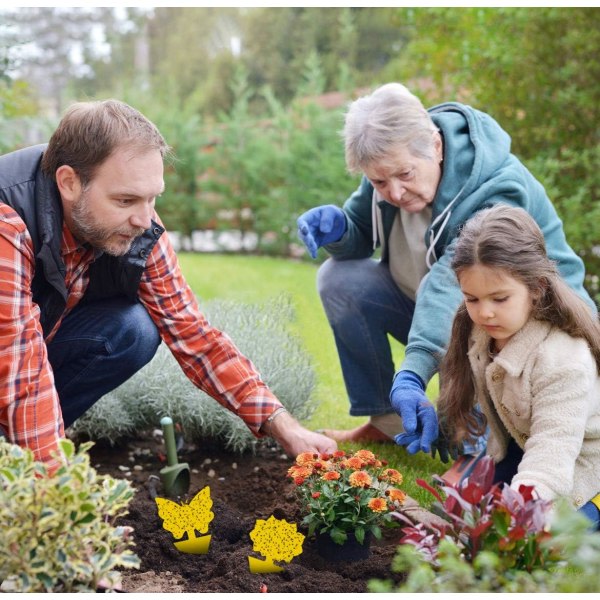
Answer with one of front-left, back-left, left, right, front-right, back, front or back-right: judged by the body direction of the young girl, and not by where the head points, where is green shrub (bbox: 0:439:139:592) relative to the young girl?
front

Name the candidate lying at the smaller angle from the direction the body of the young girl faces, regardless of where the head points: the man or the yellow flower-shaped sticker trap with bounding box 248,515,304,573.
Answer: the yellow flower-shaped sticker trap

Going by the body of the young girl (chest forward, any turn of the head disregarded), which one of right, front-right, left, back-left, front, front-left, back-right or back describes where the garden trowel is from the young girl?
front-right

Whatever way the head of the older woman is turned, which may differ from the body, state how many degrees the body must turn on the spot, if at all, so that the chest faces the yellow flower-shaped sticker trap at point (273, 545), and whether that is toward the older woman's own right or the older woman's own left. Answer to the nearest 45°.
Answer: approximately 45° to the older woman's own left

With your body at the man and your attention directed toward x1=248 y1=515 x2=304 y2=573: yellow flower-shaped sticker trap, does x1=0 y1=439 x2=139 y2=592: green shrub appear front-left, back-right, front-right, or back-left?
front-right

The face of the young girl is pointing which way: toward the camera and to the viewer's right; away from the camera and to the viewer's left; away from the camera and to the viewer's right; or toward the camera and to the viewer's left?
toward the camera and to the viewer's left

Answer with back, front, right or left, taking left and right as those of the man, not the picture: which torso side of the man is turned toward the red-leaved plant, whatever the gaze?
front

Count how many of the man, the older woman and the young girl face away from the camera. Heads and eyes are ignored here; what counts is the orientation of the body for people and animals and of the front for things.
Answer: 0

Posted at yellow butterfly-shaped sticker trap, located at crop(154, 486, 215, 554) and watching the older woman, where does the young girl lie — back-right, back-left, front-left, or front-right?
front-right

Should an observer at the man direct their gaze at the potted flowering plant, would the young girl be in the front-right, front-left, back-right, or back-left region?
front-left

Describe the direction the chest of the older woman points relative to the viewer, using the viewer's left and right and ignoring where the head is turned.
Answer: facing the viewer and to the left of the viewer

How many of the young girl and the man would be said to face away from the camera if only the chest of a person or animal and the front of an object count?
0

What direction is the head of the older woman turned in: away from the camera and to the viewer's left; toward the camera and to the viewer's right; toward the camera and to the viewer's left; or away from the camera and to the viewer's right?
toward the camera and to the viewer's left

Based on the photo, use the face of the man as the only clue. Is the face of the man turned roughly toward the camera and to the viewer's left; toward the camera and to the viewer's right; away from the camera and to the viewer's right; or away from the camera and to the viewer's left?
toward the camera and to the viewer's right

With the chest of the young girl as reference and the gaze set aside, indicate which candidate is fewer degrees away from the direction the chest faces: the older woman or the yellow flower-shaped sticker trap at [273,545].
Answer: the yellow flower-shaped sticker trap

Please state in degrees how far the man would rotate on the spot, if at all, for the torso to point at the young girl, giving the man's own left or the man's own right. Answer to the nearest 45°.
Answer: approximately 45° to the man's own left

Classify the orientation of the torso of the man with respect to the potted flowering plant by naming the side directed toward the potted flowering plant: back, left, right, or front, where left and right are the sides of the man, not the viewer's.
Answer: front
